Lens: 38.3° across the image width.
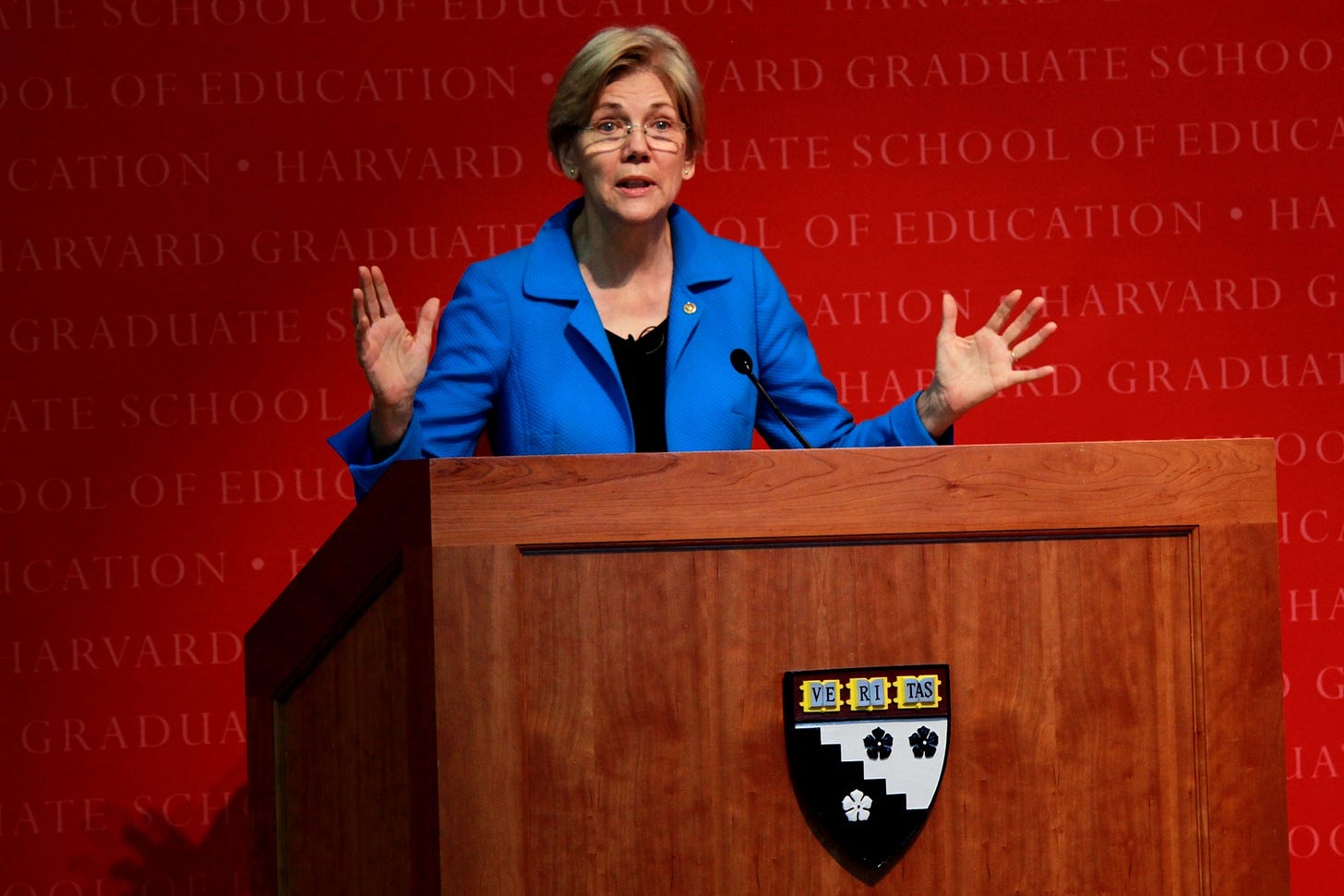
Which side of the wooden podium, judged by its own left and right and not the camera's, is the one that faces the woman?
back

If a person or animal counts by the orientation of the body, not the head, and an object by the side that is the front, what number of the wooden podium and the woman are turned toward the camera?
2

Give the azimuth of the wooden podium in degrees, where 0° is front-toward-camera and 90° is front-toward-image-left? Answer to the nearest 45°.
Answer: approximately 0°

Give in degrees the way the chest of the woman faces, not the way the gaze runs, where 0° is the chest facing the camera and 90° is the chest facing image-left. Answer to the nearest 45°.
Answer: approximately 0°

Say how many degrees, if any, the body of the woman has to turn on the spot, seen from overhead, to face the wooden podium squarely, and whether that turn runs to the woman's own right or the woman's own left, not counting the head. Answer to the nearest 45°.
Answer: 0° — they already face it
